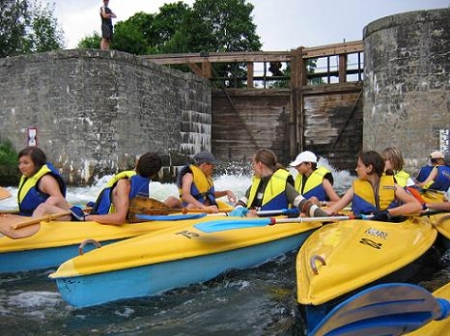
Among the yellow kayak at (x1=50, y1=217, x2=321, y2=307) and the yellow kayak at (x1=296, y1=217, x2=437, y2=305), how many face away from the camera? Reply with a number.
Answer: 0

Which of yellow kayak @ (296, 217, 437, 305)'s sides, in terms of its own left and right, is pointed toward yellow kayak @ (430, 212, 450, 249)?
back

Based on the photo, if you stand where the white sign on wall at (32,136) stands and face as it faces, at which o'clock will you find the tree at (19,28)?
The tree is roughly at 6 o'clock from the white sign on wall.

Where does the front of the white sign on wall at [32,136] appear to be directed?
toward the camera

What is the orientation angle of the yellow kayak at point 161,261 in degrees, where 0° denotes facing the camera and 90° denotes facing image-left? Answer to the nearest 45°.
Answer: approximately 45°

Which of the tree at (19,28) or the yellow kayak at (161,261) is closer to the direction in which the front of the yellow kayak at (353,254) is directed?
the yellow kayak

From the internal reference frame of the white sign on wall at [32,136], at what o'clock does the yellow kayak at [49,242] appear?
The yellow kayak is roughly at 12 o'clock from the white sign on wall.

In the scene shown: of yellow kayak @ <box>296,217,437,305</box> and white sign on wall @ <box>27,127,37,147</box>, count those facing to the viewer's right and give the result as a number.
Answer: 0

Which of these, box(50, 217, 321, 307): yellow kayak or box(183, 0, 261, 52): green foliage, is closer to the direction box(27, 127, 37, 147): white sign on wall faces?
the yellow kayak

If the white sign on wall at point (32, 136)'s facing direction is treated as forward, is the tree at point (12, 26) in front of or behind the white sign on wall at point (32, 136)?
behind

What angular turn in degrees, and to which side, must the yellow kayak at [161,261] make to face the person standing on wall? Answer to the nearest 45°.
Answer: approximately 135° to its right

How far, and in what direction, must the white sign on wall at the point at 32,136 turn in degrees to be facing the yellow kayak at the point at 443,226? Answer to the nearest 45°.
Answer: approximately 45° to its left

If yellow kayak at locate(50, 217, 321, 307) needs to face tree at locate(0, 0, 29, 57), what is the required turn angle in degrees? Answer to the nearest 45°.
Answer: approximately 135° to its right

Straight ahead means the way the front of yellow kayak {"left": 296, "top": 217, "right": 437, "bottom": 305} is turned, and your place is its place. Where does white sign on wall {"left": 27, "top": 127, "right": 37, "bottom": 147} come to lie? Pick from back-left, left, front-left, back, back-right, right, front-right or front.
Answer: right

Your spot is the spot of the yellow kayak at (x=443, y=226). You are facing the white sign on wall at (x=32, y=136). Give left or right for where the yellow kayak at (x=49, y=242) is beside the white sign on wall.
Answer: left

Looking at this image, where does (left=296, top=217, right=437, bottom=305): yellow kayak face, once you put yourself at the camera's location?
facing the viewer and to the left of the viewer
